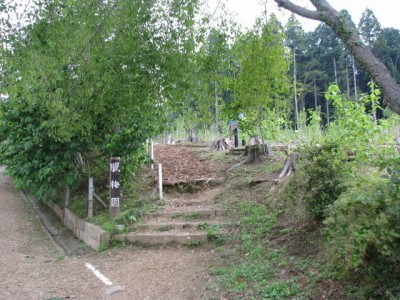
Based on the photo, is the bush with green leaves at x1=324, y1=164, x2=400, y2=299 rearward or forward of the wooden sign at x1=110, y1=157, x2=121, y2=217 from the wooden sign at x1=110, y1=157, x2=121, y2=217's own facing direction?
forward

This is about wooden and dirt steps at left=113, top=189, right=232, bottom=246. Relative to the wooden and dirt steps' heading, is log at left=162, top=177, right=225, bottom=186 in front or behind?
behind

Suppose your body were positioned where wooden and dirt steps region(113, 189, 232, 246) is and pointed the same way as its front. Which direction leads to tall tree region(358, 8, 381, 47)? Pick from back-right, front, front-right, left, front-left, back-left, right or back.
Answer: back-left

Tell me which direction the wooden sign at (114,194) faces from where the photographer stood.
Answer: facing the viewer

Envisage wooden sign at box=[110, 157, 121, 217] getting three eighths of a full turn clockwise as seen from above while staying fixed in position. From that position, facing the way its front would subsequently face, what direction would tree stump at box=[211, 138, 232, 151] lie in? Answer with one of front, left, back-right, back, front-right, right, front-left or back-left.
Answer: right

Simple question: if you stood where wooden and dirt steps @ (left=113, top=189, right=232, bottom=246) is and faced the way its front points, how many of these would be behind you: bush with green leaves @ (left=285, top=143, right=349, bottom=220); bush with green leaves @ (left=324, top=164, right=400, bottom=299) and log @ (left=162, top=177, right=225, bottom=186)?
1

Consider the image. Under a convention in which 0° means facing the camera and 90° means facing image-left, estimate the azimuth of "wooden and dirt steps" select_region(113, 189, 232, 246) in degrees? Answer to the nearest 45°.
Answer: approximately 0°

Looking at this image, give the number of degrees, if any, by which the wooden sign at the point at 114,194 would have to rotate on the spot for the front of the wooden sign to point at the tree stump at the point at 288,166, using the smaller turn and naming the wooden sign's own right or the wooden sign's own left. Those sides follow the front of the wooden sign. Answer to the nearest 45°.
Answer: approximately 90° to the wooden sign's own left

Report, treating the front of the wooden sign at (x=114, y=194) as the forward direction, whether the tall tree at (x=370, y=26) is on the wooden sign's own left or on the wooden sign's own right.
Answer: on the wooden sign's own left
